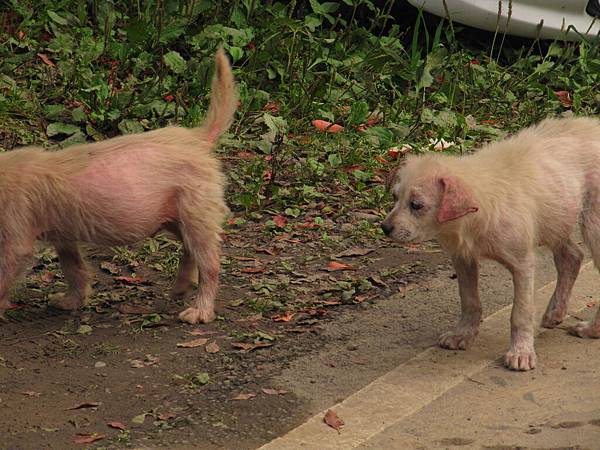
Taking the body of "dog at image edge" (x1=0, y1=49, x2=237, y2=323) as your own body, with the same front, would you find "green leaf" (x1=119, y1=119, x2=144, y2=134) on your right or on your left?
on your right

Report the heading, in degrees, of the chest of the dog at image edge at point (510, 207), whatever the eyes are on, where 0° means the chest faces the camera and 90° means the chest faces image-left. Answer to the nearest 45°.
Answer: approximately 45°

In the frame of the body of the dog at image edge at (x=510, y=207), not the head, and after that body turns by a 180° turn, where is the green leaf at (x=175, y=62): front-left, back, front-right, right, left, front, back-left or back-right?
left

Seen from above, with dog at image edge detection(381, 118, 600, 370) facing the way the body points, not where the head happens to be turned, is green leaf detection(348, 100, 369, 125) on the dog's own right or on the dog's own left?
on the dog's own right

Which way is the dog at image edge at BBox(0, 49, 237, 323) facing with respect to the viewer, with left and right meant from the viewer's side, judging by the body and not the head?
facing to the left of the viewer

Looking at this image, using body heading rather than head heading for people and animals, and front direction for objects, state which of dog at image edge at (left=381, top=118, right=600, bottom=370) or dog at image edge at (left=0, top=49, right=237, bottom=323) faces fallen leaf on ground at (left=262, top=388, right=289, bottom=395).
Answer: dog at image edge at (left=381, top=118, right=600, bottom=370)

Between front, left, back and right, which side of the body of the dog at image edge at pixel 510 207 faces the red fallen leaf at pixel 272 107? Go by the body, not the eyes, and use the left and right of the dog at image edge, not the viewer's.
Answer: right

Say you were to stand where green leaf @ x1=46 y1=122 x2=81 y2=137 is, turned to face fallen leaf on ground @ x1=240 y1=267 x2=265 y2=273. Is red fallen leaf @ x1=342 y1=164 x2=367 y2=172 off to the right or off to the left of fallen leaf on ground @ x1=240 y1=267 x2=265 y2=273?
left

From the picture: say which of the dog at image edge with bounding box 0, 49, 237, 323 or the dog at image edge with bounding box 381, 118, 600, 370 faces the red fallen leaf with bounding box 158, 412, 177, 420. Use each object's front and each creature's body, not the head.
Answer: the dog at image edge with bounding box 381, 118, 600, 370

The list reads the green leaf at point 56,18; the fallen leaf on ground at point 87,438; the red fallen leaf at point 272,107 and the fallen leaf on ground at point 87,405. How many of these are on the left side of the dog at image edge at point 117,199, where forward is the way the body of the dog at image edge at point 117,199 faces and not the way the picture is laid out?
2

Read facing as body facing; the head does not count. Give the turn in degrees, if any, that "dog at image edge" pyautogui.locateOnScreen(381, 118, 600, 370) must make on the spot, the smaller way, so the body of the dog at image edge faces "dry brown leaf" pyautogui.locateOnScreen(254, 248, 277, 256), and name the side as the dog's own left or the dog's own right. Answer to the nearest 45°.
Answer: approximately 90° to the dog's own right
